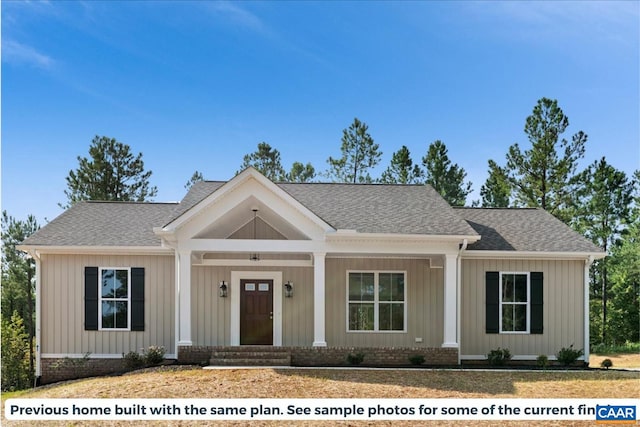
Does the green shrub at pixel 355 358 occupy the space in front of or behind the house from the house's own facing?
in front

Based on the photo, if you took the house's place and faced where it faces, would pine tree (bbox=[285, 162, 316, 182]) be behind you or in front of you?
behind

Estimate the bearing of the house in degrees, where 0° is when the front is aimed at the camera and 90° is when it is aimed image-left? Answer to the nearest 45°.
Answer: approximately 0°

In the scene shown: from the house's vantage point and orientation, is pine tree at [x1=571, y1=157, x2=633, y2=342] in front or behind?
behind

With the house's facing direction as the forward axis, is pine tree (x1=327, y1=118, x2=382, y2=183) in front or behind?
behind

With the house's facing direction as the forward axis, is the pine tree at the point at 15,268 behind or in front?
behind

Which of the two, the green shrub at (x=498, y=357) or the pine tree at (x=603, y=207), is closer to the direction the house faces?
the green shrub
